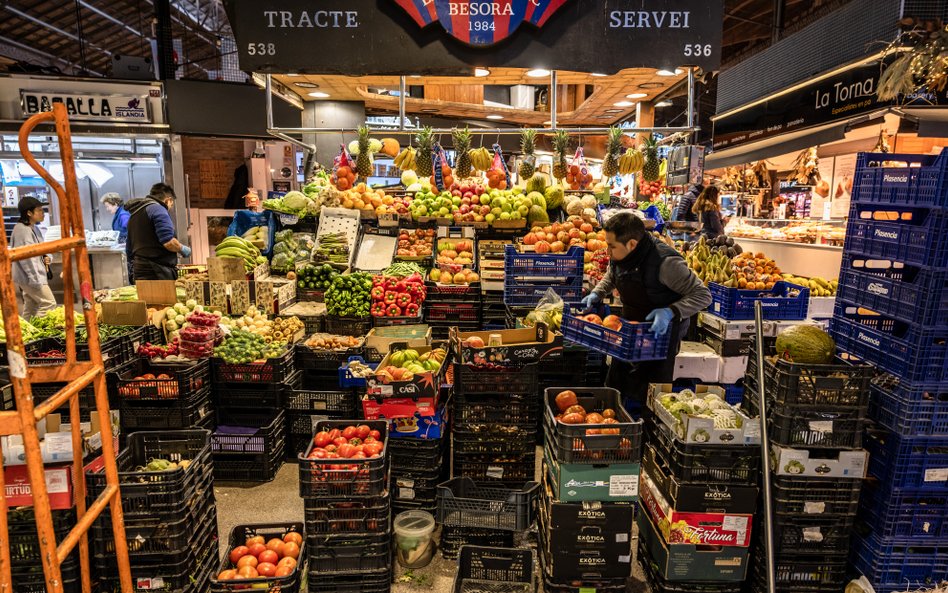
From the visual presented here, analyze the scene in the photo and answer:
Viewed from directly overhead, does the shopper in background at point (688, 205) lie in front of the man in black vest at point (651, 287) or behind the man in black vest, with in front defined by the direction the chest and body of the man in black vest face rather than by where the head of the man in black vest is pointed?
behind

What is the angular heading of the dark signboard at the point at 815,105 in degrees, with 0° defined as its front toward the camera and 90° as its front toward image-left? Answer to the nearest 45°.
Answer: approximately 45°

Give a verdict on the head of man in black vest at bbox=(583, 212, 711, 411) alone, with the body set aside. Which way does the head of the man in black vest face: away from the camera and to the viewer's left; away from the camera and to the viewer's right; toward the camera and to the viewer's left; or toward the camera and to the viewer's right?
toward the camera and to the viewer's left

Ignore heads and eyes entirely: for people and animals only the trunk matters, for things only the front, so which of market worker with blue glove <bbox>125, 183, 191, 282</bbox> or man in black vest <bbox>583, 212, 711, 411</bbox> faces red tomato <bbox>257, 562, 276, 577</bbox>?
the man in black vest

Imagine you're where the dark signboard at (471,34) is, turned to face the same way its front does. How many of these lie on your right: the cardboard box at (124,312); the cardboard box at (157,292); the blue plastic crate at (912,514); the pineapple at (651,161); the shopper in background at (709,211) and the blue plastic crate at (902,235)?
2

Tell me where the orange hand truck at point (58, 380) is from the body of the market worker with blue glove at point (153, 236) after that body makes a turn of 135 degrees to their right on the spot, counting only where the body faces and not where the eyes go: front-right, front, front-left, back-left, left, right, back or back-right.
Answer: front

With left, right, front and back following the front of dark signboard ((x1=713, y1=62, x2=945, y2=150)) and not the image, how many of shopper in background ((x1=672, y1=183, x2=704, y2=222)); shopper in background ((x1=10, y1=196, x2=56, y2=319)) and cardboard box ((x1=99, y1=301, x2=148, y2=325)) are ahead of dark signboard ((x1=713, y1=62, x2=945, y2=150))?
3

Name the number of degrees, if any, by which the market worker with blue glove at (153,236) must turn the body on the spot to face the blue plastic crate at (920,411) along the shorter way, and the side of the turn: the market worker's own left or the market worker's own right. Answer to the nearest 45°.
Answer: approximately 90° to the market worker's own right

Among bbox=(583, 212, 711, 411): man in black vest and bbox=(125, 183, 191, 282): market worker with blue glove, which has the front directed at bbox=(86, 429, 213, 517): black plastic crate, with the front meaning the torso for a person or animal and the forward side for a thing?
the man in black vest

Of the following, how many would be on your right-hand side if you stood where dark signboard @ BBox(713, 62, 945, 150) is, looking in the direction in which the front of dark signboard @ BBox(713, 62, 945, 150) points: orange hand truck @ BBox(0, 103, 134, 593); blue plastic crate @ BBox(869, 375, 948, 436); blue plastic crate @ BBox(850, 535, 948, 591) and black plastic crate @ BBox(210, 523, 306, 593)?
0

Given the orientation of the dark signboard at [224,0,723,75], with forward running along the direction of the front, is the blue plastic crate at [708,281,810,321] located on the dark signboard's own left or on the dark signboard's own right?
on the dark signboard's own left

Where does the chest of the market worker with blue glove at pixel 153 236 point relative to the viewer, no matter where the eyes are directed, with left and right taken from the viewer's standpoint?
facing away from the viewer and to the right of the viewer

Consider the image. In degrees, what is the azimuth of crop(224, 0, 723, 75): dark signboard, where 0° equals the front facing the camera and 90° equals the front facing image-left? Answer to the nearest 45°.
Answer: approximately 0°

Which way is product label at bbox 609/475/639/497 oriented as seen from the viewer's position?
toward the camera

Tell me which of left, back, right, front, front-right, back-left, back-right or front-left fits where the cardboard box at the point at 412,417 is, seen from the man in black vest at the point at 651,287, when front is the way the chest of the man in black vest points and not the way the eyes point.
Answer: front

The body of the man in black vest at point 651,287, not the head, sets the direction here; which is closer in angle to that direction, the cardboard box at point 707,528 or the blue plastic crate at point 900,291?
the cardboard box
